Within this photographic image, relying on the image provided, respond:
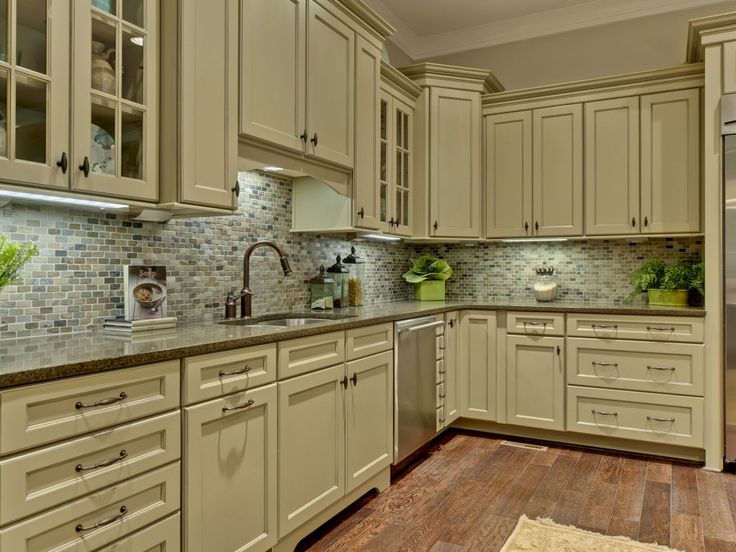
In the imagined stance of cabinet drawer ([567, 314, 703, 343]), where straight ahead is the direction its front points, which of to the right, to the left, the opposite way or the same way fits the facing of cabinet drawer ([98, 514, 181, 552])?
to the left

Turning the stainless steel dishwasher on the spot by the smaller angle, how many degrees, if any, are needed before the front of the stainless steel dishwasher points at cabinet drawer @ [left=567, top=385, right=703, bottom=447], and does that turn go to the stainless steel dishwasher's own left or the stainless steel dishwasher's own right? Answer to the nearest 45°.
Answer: approximately 45° to the stainless steel dishwasher's own left

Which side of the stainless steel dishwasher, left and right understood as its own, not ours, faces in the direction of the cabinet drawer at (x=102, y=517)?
right

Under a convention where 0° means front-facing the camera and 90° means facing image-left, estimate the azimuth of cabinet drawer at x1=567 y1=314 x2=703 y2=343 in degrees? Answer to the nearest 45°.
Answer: approximately 0°

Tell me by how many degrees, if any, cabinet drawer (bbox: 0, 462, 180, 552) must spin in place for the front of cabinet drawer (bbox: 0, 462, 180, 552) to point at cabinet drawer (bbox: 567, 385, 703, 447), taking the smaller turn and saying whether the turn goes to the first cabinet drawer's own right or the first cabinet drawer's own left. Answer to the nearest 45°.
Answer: approximately 45° to the first cabinet drawer's own left

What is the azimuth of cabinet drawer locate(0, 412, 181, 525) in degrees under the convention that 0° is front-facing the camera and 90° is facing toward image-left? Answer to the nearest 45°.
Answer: approximately 315°

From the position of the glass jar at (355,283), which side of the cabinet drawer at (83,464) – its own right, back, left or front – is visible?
left

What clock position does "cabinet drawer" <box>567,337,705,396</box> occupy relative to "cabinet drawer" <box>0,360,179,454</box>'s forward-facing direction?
"cabinet drawer" <box>567,337,705,396</box> is roughly at 10 o'clock from "cabinet drawer" <box>0,360,179,454</box>.
